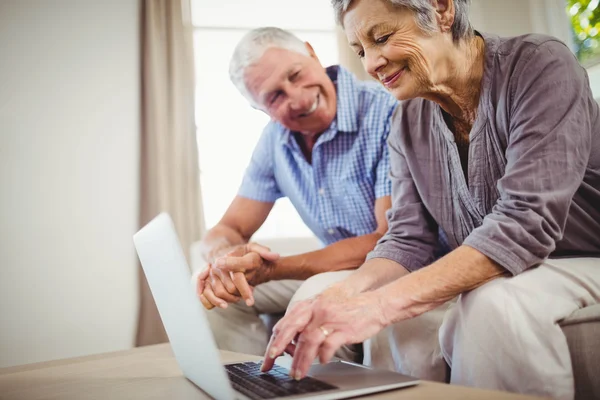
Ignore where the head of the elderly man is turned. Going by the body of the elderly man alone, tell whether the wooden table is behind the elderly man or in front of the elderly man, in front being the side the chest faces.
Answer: in front

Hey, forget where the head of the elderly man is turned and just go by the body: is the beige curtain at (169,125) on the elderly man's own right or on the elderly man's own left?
on the elderly man's own right

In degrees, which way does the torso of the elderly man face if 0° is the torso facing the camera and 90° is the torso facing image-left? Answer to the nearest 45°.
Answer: approximately 45°

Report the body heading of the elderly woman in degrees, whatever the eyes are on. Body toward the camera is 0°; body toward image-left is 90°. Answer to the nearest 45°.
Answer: approximately 45°

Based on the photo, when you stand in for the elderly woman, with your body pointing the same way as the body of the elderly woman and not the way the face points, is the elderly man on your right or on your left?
on your right

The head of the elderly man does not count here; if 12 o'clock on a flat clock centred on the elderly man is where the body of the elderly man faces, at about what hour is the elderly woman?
The elderly woman is roughly at 10 o'clock from the elderly man.

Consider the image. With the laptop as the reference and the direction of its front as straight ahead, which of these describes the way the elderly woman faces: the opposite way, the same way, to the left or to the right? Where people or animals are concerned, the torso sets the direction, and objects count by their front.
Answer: the opposite way

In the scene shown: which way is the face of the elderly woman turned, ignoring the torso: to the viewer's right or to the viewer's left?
to the viewer's left

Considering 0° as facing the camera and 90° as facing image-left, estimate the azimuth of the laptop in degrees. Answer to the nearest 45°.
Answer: approximately 225°

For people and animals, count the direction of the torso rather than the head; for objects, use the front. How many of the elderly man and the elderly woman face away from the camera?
0
